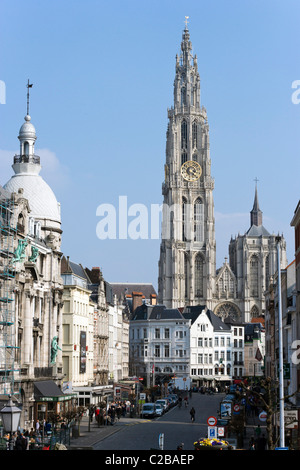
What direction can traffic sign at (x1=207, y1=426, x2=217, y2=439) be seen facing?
toward the camera
